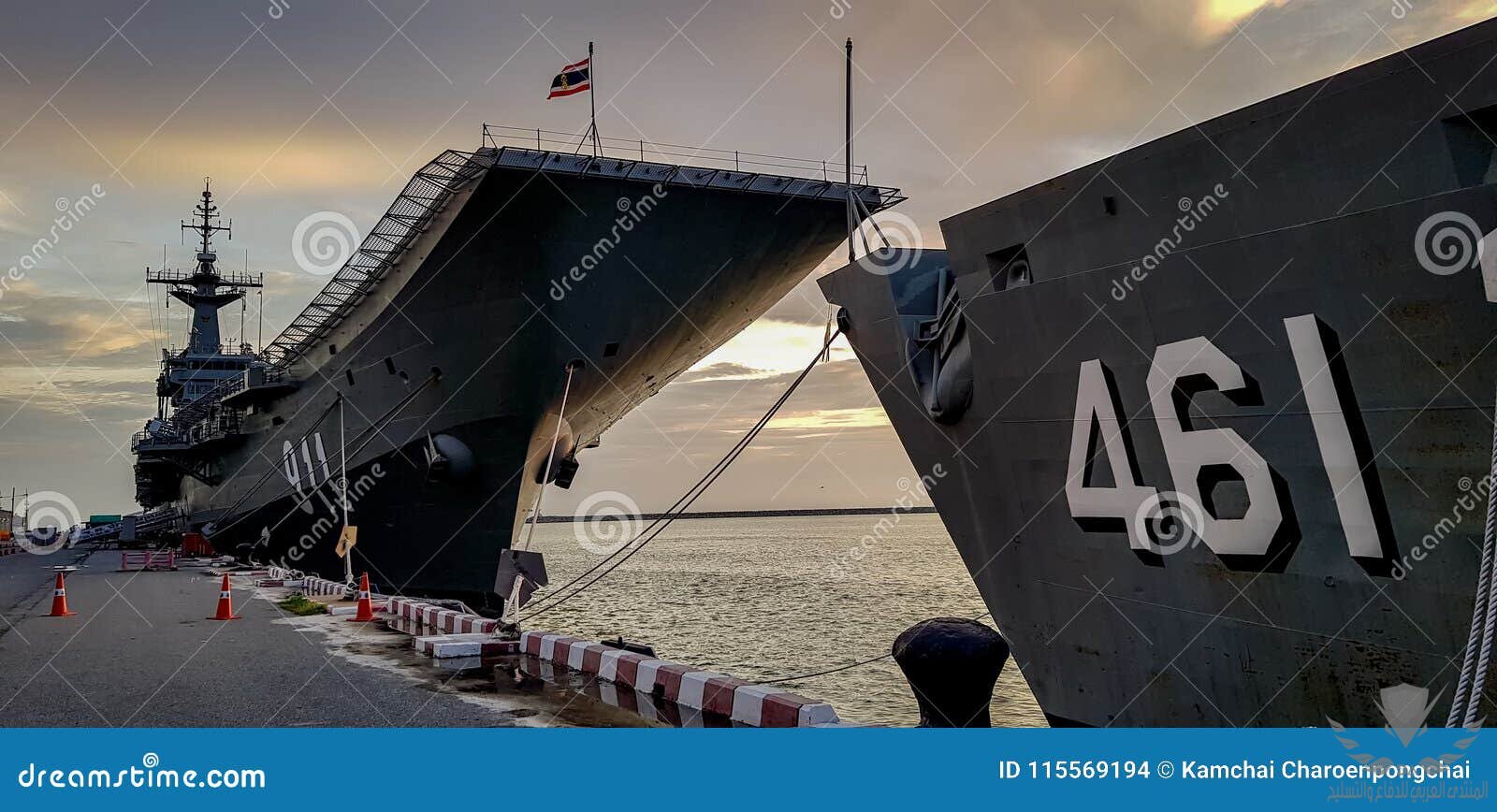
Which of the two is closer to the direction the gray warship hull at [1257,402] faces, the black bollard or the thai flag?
the thai flag

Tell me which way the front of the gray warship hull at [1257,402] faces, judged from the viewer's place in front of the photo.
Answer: facing away from the viewer and to the left of the viewer

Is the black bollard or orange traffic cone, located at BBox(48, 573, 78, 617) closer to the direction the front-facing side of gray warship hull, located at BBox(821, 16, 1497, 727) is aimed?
the orange traffic cone

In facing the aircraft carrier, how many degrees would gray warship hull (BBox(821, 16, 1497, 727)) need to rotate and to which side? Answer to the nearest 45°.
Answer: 0° — it already faces it

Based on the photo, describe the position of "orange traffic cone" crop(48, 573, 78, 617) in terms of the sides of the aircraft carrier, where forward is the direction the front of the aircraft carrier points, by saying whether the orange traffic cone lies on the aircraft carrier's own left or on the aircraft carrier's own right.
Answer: on the aircraft carrier's own right

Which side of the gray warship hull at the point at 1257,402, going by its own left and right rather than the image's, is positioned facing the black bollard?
left

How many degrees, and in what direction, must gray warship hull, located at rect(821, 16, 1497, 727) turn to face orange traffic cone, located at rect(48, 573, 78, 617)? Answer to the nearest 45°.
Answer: approximately 45° to its left
